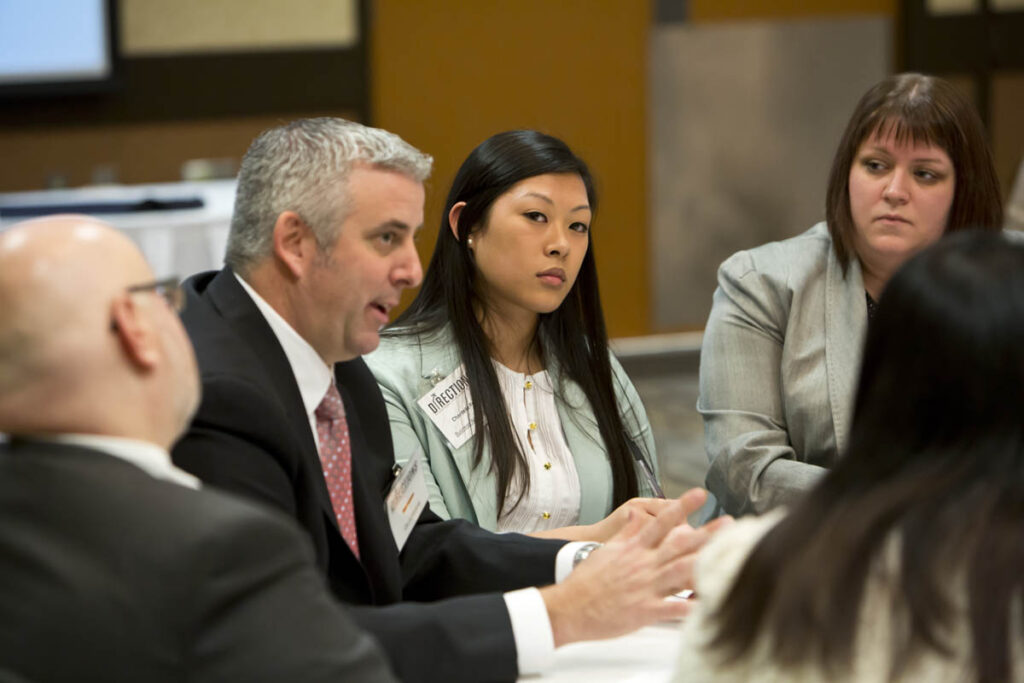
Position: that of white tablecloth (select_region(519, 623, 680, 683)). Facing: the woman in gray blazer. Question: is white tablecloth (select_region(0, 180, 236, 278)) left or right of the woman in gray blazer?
left

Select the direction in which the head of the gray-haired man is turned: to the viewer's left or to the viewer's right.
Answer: to the viewer's right

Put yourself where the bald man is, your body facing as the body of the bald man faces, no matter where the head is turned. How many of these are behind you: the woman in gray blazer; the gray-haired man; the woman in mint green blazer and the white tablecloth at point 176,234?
0

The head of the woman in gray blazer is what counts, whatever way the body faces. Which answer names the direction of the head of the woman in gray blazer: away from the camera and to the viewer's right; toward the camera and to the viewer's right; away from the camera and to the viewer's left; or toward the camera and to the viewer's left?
toward the camera and to the viewer's left

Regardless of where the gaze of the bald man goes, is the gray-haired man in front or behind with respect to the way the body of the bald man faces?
in front

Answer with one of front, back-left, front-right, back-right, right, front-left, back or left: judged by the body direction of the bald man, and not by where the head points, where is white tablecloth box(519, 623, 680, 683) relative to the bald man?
front

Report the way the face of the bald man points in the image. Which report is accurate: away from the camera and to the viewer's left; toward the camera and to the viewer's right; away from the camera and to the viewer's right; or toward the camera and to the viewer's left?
away from the camera and to the viewer's right

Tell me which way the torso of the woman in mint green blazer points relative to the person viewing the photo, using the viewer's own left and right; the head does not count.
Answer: facing the viewer and to the right of the viewer

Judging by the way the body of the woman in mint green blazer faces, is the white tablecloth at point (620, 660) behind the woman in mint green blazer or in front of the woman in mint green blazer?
in front

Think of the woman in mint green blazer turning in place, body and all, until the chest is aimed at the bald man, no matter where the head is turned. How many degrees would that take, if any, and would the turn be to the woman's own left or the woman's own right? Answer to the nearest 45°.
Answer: approximately 45° to the woman's own right

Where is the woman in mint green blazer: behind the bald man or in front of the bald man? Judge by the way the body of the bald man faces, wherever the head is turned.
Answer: in front

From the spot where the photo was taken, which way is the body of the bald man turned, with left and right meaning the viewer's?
facing away from the viewer and to the right of the viewer

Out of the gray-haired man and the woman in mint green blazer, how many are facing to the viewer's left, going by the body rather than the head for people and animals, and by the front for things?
0

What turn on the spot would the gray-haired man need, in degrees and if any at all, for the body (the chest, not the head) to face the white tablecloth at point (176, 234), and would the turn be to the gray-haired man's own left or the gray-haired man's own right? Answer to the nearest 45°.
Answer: approximately 135° to the gray-haired man's own left
